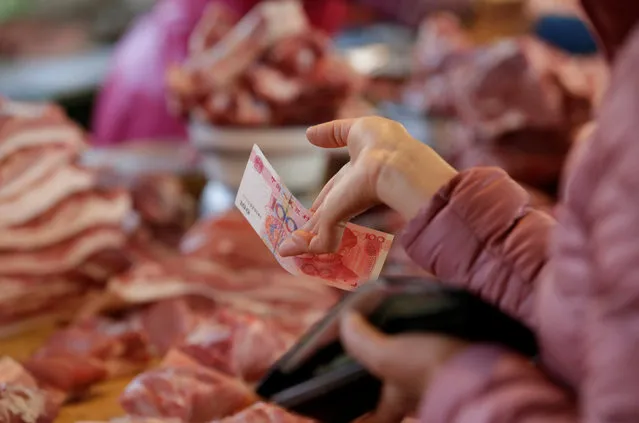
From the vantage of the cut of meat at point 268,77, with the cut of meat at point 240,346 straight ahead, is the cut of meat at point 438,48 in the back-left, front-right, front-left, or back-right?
back-left

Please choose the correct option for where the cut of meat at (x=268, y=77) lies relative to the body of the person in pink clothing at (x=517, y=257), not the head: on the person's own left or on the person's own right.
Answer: on the person's own right

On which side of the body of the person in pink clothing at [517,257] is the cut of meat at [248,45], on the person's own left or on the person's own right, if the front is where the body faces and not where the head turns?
on the person's own right

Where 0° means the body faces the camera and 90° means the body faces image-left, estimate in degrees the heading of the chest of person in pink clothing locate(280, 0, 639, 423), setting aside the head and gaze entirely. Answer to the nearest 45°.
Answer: approximately 90°

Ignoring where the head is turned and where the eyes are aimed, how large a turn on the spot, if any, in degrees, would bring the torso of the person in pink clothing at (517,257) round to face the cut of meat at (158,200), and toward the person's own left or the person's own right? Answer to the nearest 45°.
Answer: approximately 45° to the person's own right
